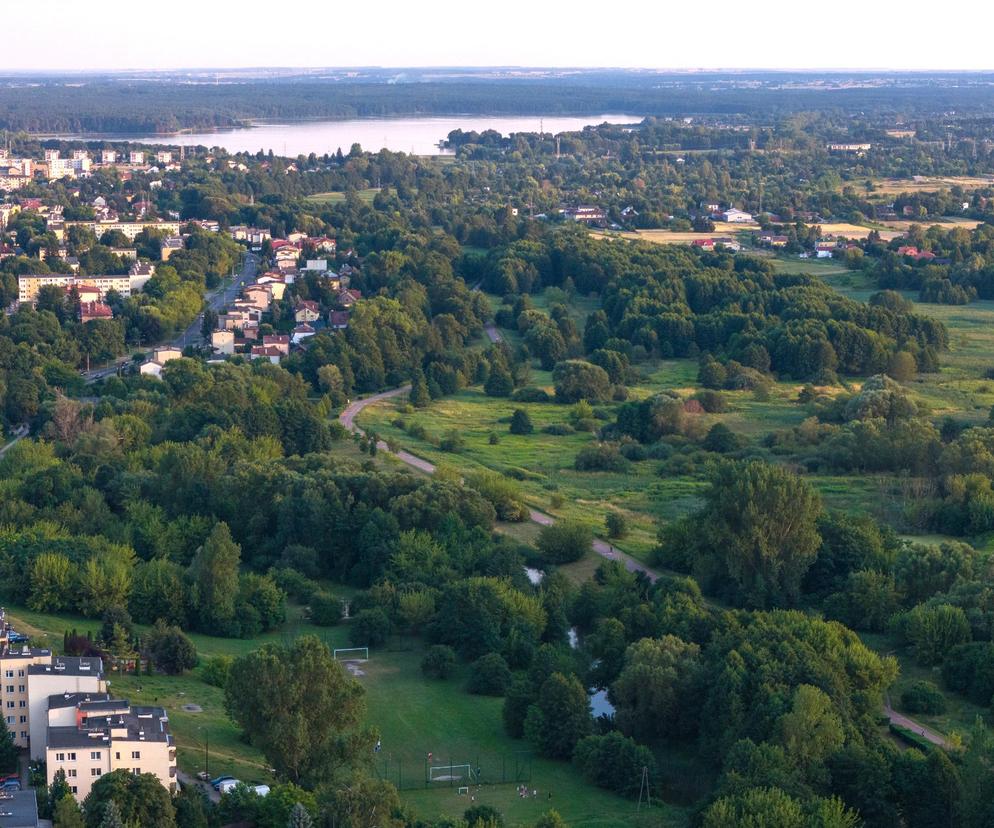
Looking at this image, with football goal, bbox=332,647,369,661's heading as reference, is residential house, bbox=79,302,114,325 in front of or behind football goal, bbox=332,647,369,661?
behind

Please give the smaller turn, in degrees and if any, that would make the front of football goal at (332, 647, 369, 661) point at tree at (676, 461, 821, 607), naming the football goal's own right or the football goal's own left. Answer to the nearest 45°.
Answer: approximately 90° to the football goal's own left

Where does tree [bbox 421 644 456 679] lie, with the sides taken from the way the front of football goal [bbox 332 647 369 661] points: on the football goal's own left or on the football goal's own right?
on the football goal's own left

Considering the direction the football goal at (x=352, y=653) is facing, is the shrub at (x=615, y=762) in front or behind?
in front

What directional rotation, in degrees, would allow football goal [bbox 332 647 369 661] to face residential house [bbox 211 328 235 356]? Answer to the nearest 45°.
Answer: approximately 180°

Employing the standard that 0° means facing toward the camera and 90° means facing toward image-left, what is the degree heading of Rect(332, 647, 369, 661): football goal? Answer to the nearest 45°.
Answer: approximately 0°

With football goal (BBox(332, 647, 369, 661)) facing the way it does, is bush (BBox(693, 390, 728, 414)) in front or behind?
behind

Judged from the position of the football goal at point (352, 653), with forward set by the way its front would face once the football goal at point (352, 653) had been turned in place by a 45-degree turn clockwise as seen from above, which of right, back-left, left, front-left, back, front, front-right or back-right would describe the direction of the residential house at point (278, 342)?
back-right

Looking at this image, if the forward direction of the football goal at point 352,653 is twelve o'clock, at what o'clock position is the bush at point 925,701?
The bush is roughly at 10 o'clock from the football goal.

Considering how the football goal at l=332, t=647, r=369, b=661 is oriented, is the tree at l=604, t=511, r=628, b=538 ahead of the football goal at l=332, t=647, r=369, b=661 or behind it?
behind

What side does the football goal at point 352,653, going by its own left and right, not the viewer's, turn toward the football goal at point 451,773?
front

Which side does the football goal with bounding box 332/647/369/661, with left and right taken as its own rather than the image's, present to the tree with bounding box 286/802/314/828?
front

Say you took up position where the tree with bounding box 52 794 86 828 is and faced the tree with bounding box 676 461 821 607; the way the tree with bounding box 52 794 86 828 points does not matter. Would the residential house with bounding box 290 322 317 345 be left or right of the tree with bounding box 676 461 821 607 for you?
left

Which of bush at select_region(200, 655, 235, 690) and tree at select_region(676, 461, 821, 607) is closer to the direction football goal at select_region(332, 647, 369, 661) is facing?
the bush

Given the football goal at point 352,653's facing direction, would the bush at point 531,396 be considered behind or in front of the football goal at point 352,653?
behind
